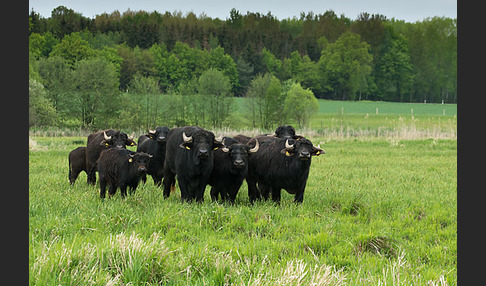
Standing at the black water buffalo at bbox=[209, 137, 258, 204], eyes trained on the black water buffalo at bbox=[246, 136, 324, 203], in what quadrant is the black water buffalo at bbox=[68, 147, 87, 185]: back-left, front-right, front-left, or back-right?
back-left

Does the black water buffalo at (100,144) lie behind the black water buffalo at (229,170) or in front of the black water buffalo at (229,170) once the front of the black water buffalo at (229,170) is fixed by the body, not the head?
behind

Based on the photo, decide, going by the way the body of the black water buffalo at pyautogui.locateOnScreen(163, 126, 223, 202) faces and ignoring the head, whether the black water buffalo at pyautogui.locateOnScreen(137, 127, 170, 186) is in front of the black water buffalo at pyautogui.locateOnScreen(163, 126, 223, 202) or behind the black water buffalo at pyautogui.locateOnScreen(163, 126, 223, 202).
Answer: behind

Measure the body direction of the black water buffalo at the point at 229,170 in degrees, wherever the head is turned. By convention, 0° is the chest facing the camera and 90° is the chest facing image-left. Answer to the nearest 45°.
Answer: approximately 315°

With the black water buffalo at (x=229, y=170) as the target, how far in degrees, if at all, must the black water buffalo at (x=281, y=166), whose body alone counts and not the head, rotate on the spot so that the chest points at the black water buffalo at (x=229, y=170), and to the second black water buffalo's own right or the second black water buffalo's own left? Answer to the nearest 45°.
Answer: approximately 135° to the second black water buffalo's own right

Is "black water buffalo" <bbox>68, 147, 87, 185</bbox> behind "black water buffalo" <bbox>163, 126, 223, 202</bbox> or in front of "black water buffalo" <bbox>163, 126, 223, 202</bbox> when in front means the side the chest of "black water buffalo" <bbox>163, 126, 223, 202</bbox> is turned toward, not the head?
behind
